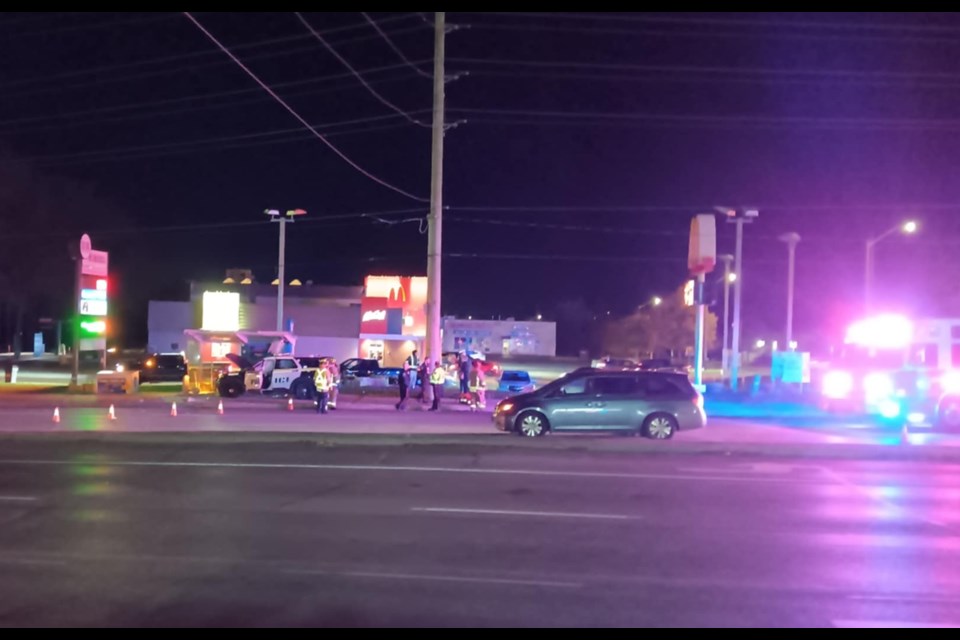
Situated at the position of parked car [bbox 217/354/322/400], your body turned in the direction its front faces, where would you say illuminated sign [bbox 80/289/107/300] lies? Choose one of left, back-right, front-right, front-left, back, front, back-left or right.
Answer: front-right

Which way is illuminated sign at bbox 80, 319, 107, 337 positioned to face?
toward the camera

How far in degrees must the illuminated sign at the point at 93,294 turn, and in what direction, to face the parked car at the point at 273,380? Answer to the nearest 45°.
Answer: approximately 45° to its left

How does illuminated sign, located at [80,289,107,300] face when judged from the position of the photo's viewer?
facing the viewer

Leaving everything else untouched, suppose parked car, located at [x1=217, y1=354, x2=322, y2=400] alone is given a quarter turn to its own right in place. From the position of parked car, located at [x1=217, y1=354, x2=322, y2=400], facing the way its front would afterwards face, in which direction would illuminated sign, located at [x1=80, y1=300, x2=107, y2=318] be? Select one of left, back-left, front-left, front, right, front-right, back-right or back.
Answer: front-left

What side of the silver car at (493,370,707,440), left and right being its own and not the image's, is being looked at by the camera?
left

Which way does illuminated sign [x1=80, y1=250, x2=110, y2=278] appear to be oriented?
toward the camera

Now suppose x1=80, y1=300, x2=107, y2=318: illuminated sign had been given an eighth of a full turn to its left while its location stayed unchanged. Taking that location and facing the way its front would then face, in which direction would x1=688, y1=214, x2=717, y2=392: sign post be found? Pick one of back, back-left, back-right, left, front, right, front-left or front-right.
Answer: front

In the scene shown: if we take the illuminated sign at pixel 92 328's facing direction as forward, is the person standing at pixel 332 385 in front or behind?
in front

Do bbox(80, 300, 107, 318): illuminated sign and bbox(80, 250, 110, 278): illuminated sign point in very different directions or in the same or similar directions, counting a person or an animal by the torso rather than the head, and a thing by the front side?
same or similar directions
